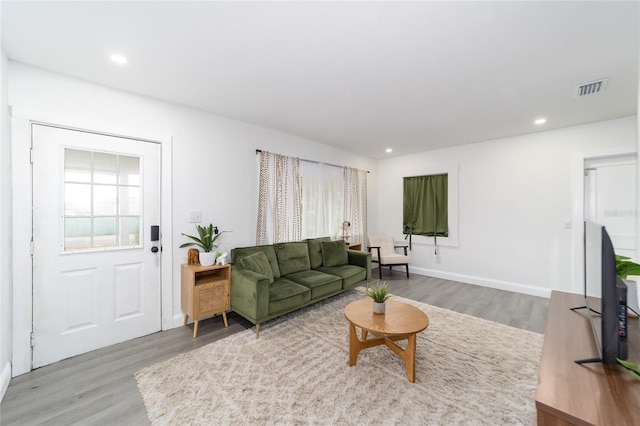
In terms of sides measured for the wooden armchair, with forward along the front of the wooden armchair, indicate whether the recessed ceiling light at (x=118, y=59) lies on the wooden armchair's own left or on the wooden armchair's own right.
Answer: on the wooden armchair's own right

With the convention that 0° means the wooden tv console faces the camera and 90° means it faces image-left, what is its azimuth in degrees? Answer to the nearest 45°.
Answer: approximately 90°

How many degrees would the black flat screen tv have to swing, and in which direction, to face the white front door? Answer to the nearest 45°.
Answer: approximately 45° to its left

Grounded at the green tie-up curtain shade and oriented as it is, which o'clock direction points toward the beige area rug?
The beige area rug is roughly at 11 o'clock from the green tie-up curtain shade.

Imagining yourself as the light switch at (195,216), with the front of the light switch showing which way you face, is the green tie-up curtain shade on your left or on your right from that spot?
on your left

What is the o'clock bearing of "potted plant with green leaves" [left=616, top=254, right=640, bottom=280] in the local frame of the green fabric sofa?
The potted plant with green leaves is roughly at 12 o'clock from the green fabric sofa.

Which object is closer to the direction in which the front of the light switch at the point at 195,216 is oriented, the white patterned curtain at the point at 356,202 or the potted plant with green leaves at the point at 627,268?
the potted plant with green leaves
